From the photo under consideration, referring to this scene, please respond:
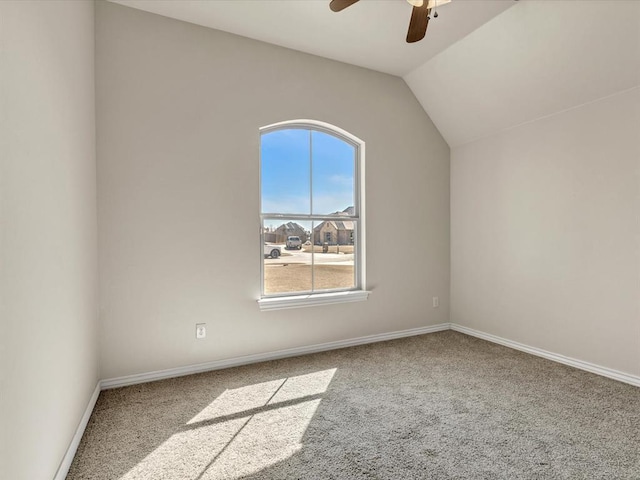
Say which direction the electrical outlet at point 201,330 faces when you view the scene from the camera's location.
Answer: facing the viewer

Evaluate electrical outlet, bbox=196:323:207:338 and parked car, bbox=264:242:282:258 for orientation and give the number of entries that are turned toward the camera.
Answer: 1
